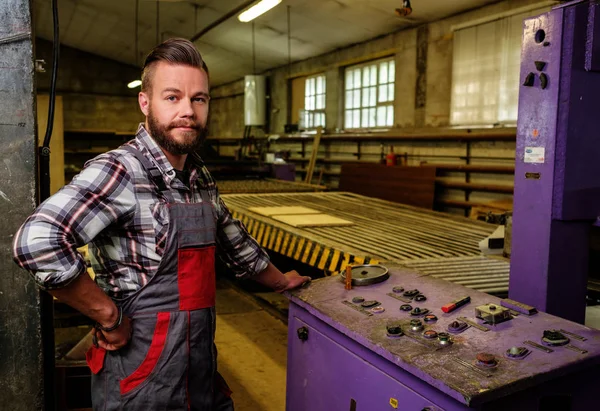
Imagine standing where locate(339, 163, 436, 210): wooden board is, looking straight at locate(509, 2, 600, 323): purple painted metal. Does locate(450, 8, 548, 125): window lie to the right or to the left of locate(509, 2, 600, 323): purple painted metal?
left

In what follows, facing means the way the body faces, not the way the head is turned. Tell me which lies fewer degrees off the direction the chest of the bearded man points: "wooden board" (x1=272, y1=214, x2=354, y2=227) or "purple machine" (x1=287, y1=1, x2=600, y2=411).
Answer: the purple machine

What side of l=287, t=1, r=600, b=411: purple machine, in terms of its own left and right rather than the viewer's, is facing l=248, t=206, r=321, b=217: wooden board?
right

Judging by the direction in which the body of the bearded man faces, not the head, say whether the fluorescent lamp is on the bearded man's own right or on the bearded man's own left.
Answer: on the bearded man's own left

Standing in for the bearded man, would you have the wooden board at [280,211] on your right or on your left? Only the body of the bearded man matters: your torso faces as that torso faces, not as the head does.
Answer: on your left

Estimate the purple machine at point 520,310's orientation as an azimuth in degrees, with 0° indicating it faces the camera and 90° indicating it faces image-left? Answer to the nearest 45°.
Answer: approximately 45°

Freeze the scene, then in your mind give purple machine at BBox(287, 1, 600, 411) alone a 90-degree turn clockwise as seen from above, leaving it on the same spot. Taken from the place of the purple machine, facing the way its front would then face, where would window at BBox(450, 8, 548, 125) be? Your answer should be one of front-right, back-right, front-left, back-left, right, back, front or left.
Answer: front-right

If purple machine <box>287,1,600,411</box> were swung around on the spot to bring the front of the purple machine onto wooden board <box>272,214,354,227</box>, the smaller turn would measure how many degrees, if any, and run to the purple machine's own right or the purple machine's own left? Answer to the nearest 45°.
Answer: approximately 90° to the purple machine's own right

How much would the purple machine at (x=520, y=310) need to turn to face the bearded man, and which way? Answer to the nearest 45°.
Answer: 0° — it already faces them

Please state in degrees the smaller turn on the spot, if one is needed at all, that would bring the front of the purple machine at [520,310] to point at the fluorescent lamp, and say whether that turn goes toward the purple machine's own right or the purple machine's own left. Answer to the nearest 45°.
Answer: approximately 90° to the purple machine's own right

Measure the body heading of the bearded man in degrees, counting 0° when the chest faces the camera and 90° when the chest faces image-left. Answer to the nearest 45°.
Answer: approximately 315°
